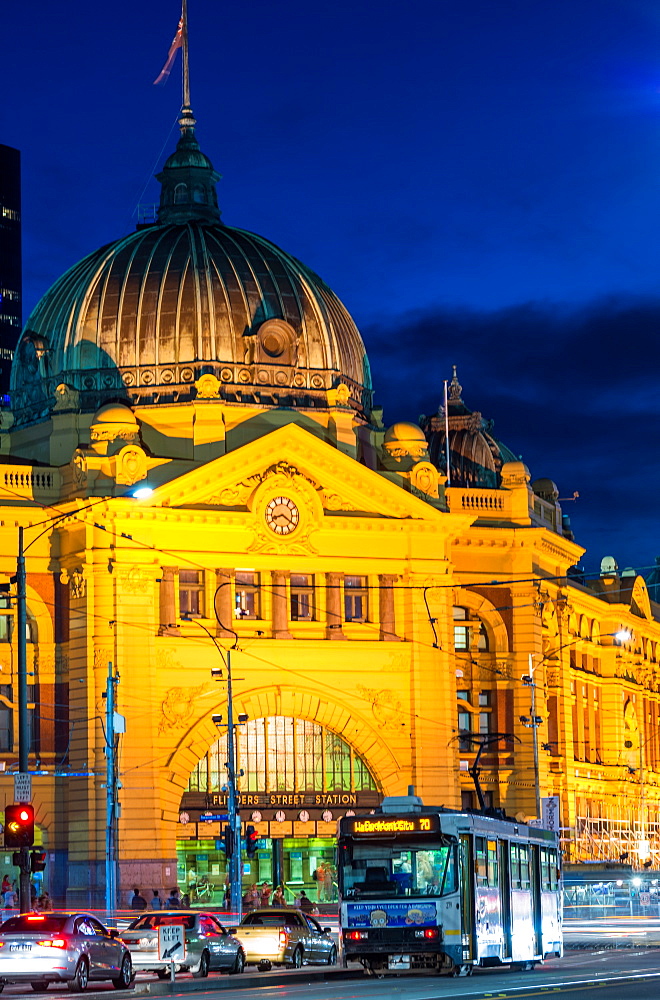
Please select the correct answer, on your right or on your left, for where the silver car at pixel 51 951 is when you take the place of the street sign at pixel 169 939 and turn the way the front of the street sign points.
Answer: on your right

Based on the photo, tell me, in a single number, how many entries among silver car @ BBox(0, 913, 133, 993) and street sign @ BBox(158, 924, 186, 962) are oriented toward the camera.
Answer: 1

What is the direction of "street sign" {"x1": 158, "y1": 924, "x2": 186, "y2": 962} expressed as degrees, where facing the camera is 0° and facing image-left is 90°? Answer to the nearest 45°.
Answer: approximately 0°
